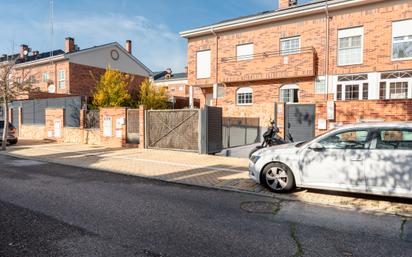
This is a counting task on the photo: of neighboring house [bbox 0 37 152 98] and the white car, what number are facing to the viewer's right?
0

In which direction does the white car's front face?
to the viewer's left

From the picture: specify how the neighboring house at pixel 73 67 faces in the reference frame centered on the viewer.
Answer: facing the viewer and to the left of the viewer

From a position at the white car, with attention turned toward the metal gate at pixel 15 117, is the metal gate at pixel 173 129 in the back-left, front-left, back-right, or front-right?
front-right

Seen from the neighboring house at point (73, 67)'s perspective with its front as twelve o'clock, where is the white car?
The white car is roughly at 10 o'clock from the neighboring house.

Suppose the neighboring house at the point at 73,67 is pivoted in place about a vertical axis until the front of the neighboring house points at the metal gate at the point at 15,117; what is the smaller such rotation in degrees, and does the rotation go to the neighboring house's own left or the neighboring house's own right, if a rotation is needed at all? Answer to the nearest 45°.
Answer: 0° — it already faces it

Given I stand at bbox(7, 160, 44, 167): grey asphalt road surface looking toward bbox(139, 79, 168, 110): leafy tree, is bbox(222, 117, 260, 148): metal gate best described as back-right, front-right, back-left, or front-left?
front-right

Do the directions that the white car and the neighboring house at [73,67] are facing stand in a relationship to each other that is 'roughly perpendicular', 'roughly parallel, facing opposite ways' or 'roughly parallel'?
roughly perpendicular

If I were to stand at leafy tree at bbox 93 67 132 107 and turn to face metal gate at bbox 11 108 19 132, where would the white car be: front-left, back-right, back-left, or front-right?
back-left

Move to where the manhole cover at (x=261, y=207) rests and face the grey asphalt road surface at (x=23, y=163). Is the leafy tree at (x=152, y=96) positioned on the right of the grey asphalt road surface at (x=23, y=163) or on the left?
right

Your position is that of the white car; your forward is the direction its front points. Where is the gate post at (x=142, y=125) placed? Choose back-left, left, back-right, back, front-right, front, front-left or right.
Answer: front-right

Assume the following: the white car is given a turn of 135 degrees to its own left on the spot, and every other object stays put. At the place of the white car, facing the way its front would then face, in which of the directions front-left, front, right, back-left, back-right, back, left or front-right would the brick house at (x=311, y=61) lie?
back-left

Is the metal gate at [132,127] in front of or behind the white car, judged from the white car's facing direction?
in front

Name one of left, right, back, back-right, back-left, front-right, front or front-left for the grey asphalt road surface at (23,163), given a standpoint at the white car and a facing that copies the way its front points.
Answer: front

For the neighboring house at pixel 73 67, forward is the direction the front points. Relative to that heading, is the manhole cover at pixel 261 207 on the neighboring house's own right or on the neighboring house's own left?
on the neighboring house's own left

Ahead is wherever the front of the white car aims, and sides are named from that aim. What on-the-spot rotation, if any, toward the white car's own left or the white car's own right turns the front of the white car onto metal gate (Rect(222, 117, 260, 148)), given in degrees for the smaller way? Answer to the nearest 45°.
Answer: approximately 45° to the white car's own right
